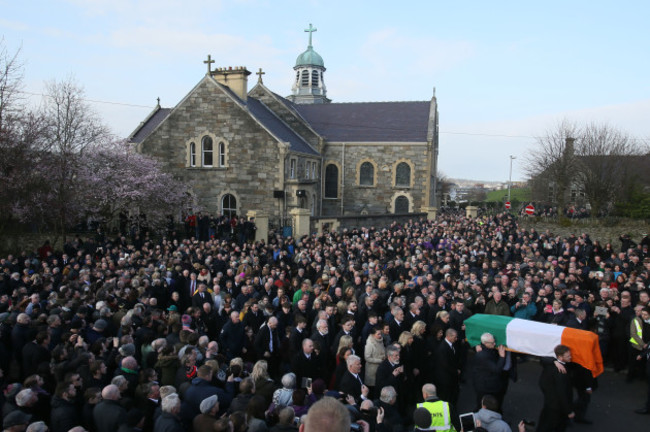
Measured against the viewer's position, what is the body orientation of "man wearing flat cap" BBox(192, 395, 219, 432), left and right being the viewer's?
facing away from the viewer and to the right of the viewer

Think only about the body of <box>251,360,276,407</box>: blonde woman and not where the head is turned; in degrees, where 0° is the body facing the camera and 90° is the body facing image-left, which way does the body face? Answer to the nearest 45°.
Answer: approximately 180°

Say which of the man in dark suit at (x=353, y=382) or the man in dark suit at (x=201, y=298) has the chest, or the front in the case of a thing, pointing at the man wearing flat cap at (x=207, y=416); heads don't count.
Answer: the man in dark suit at (x=201, y=298)

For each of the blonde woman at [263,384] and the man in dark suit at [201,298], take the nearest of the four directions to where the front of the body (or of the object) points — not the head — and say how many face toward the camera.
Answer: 1

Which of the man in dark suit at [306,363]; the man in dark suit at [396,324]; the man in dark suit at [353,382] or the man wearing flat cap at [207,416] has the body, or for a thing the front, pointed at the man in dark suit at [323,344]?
the man wearing flat cap
